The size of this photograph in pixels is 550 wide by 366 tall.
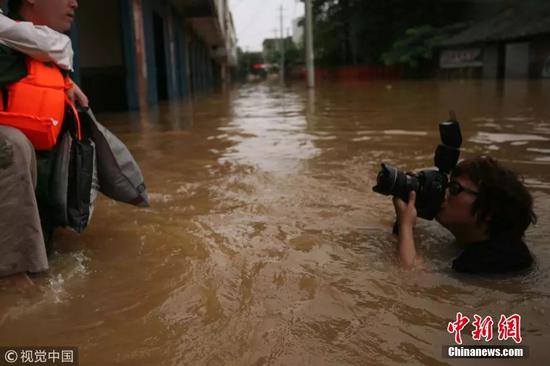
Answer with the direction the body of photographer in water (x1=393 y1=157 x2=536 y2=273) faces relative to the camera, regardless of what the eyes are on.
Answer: to the viewer's left

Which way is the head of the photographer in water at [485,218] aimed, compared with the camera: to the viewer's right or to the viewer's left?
to the viewer's left

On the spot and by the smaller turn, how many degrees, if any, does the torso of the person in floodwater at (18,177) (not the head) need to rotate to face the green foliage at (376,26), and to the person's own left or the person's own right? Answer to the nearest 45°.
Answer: approximately 45° to the person's own left

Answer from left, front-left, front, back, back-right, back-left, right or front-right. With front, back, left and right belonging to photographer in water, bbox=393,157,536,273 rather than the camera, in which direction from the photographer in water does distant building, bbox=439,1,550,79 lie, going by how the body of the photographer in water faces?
right

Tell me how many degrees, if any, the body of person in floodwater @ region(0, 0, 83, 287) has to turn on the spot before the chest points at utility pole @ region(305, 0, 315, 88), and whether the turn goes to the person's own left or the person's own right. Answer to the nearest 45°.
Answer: approximately 45° to the person's own left

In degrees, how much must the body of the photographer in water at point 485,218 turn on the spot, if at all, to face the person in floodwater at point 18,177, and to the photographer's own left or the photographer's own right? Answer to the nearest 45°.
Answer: approximately 45° to the photographer's own left

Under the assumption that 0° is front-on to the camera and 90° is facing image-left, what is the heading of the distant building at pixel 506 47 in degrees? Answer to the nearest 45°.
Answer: approximately 45°

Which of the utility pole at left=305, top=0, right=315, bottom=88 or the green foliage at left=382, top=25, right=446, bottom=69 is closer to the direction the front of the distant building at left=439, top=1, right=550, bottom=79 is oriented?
the utility pole

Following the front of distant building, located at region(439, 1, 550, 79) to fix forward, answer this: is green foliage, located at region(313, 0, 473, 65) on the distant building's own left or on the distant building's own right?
on the distant building's own right

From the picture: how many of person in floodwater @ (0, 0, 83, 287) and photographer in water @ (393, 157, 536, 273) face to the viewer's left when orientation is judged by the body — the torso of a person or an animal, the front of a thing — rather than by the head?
1

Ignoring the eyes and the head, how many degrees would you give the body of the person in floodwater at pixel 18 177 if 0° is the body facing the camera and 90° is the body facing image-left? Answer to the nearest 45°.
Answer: approximately 270°
